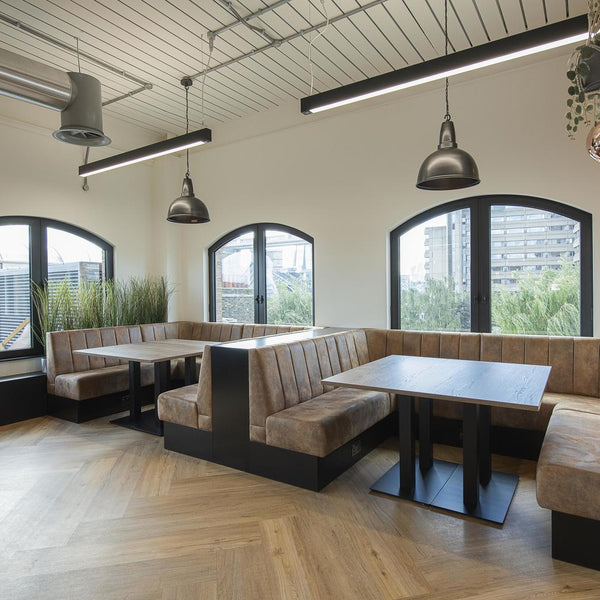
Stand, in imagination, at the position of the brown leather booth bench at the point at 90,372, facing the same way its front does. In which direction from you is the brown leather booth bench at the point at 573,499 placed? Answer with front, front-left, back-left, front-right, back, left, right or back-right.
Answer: front

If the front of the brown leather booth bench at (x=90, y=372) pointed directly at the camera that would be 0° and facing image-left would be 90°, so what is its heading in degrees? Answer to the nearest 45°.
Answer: approximately 315°

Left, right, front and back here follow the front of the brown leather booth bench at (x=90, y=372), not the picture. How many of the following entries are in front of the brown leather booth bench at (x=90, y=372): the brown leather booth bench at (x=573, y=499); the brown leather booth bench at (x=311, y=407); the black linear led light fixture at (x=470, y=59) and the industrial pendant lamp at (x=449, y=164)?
4

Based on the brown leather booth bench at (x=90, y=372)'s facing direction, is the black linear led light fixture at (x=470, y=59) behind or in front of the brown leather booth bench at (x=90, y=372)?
in front

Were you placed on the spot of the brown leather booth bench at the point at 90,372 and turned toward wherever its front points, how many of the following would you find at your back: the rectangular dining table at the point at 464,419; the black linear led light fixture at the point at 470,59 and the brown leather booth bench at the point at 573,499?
0

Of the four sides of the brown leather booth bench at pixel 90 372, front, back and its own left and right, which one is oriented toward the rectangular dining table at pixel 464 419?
front

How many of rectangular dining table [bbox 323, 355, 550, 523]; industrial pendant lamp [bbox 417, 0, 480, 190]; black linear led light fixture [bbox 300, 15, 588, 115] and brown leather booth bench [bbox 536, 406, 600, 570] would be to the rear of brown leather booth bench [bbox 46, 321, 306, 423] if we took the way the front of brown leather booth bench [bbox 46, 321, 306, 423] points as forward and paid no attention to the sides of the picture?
0

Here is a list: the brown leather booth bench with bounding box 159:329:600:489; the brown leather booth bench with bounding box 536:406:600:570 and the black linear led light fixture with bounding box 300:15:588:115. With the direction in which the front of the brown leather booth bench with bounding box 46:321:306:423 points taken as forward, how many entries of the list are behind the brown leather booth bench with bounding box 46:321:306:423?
0

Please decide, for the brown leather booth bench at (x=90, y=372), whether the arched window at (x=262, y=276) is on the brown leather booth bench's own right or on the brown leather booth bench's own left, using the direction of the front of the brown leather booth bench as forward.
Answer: on the brown leather booth bench's own left

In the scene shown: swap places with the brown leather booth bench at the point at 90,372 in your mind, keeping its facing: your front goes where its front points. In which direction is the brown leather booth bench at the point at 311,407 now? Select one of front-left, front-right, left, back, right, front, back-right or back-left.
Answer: front
